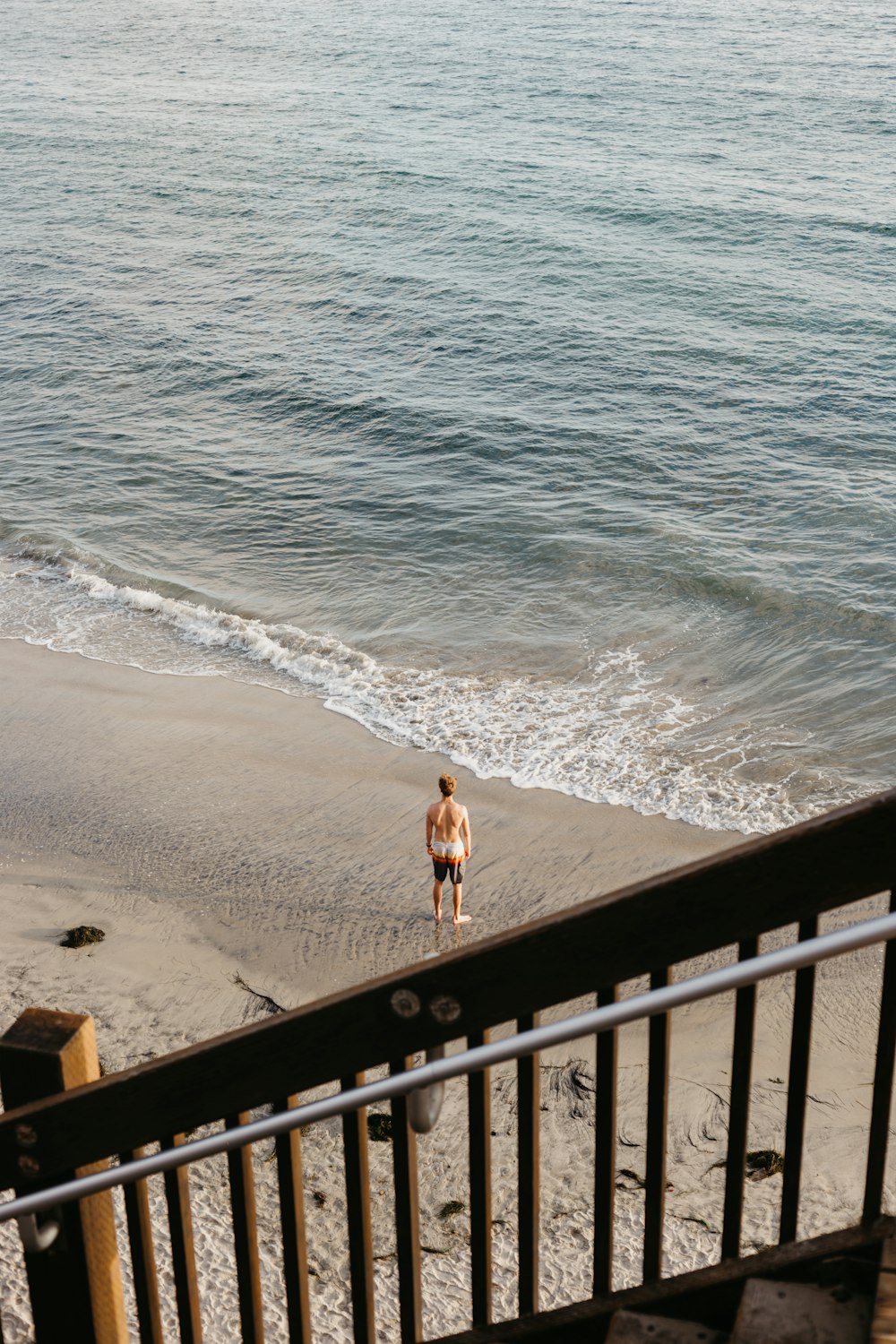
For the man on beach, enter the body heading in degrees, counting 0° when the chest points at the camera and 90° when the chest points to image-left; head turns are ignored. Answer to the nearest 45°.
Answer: approximately 180°

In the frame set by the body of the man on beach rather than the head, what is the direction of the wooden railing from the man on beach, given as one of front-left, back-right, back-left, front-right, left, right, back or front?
back

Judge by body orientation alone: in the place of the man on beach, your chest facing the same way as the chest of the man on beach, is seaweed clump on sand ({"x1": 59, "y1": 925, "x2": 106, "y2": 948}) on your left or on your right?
on your left

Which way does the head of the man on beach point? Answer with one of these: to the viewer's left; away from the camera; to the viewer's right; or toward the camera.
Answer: away from the camera
